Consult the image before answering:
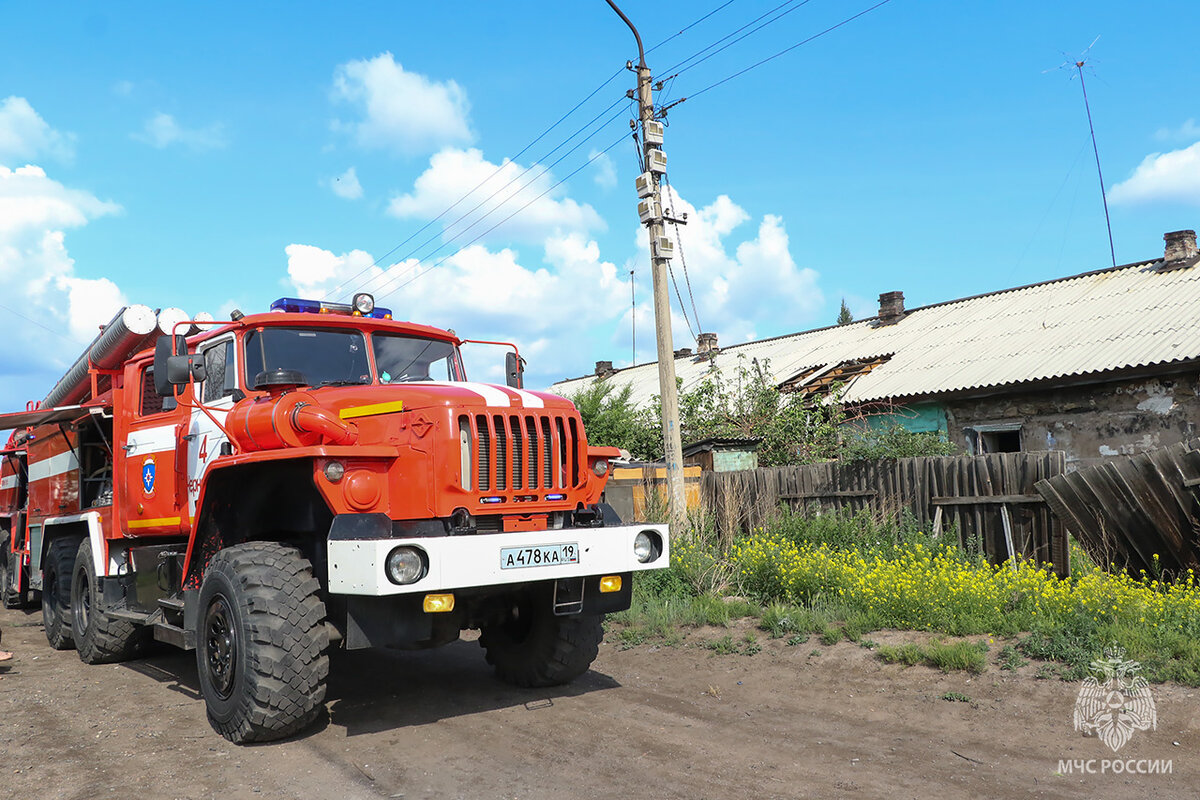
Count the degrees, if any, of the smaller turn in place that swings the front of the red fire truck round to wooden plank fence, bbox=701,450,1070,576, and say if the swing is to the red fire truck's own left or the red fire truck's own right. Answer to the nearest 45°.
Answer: approximately 45° to the red fire truck's own left

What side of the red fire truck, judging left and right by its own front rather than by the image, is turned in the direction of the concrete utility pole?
left

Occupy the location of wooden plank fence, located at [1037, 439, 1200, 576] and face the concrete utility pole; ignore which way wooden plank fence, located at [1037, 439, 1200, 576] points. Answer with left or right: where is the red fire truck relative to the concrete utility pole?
left

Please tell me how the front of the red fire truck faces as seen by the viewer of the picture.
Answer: facing the viewer and to the right of the viewer

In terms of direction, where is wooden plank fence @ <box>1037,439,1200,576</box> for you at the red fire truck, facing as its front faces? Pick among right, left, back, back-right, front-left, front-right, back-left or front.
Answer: front-left

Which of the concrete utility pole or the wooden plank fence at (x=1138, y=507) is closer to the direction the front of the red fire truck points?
the wooden plank fence

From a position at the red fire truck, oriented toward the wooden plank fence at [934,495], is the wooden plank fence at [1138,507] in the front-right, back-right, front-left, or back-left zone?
front-right

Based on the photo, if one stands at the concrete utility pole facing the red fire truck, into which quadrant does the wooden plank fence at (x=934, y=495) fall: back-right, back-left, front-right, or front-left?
back-left

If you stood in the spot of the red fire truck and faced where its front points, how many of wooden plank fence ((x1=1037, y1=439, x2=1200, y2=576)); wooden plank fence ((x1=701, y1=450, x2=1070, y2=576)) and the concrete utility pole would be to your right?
0
